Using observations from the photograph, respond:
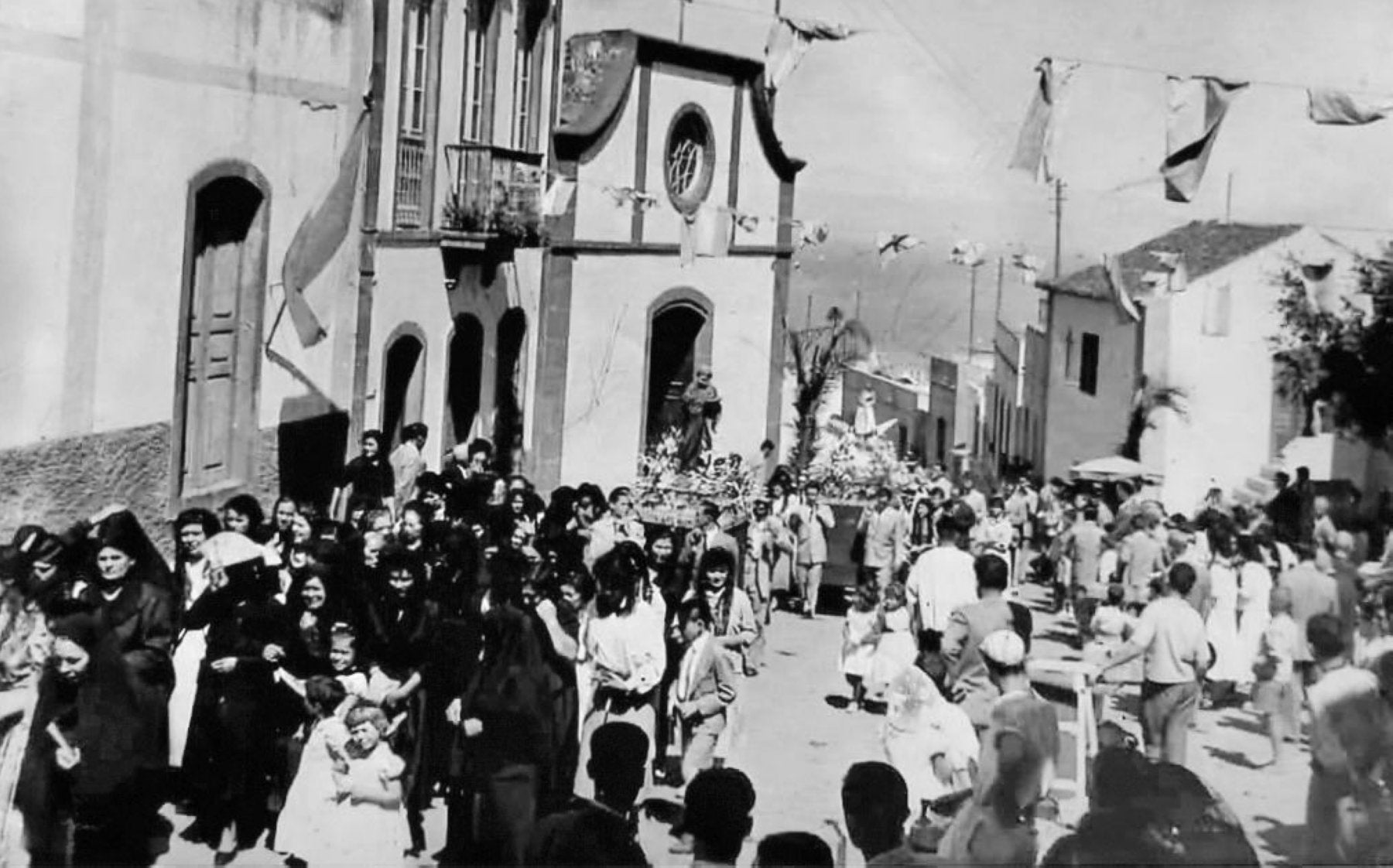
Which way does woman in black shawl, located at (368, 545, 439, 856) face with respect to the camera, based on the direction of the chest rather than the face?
toward the camera

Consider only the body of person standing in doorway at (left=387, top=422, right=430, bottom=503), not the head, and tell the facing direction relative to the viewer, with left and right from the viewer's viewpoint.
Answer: facing the viewer and to the right of the viewer

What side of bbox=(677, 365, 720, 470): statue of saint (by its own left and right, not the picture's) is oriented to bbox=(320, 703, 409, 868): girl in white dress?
front

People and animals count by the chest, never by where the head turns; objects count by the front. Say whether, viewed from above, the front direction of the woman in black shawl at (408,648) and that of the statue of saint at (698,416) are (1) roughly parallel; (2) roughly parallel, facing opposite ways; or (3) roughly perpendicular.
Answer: roughly parallel

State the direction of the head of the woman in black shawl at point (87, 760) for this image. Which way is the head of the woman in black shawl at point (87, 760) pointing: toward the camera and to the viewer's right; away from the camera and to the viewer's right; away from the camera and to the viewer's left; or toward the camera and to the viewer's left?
toward the camera and to the viewer's left

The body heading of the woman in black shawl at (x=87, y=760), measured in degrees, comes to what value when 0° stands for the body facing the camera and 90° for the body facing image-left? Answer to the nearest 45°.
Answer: approximately 45°

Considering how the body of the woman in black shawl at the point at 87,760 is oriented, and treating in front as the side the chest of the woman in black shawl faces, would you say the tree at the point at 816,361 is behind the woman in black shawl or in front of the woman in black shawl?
behind

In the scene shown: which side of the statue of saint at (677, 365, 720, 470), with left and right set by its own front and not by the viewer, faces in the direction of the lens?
front

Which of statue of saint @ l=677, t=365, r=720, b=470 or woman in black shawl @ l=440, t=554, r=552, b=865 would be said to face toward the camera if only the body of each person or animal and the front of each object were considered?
the statue of saint

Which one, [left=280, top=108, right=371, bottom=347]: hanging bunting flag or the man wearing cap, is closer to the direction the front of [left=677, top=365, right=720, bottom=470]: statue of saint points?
the man wearing cap

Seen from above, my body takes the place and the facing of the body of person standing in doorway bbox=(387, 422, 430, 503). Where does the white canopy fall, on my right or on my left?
on my left

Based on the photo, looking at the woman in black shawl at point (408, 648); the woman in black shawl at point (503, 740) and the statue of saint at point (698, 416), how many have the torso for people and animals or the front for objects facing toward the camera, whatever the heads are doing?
2

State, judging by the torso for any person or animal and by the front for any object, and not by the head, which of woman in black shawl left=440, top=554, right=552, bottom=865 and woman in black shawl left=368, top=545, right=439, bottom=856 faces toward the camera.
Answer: woman in black shawl left=368, top=545, right=439, bottom=856
